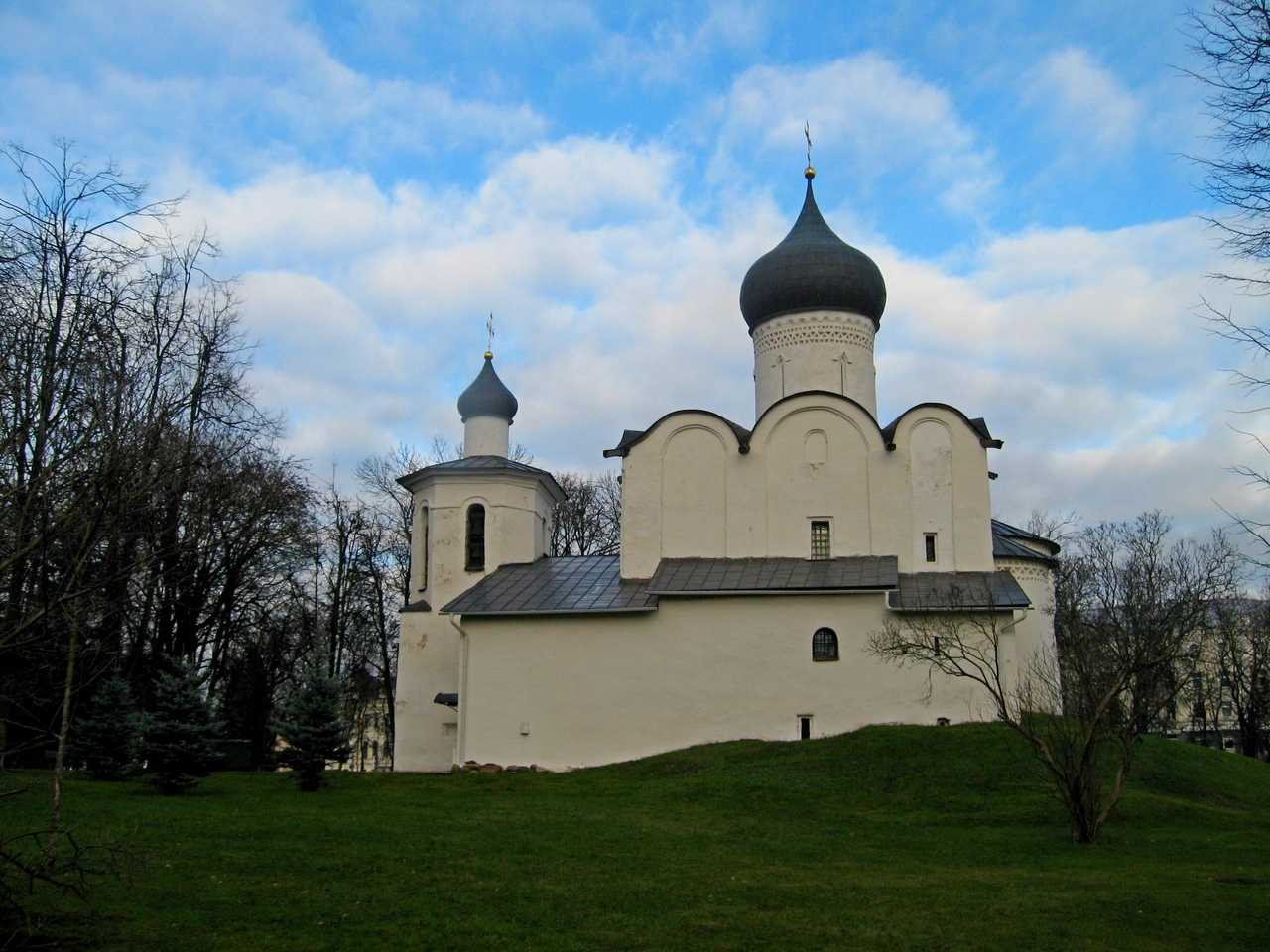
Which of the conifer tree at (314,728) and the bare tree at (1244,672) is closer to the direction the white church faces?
the conifer tree

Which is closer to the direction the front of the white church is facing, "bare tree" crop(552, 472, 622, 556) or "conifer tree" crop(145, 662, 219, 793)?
the conifer tree

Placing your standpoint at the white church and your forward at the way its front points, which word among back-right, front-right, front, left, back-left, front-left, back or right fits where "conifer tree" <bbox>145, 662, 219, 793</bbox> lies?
front-left

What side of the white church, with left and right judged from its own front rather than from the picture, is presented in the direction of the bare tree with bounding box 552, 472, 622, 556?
right

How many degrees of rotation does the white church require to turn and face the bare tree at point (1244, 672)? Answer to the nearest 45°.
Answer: approximately 135° to its right

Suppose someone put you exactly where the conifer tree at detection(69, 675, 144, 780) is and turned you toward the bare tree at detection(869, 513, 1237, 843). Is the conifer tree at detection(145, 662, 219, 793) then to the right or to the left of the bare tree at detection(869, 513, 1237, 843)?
right

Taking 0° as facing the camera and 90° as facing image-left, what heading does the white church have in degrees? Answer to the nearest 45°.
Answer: approximately 90°

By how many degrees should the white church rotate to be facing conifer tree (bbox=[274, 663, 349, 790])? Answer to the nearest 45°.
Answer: approximately 45° to its left

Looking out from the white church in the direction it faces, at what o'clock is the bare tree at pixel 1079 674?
The bare tree is roughly at 8 o'clock from the white church.

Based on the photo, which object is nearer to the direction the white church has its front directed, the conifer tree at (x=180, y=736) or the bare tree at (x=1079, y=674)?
the conifer tree
